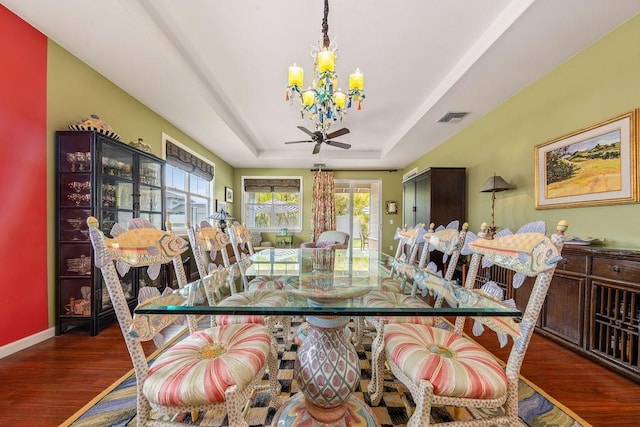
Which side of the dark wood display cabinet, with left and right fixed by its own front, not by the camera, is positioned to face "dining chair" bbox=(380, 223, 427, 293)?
front

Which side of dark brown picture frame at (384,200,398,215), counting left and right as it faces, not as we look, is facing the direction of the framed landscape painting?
front

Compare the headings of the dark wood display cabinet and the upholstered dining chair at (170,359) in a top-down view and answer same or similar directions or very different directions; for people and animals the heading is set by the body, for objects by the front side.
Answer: same or similar directions

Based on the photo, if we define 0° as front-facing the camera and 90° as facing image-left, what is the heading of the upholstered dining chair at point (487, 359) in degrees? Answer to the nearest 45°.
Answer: approximately 45°

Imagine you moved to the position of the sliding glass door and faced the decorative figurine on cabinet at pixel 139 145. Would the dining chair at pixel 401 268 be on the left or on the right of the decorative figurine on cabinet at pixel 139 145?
left

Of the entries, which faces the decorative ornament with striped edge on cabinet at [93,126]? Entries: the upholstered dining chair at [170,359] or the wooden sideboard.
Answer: the wooden sideboard

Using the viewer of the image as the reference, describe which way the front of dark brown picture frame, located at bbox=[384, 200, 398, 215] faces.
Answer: facing the viewer

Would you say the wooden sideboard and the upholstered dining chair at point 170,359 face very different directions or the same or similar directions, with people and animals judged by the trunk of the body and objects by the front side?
very different directions

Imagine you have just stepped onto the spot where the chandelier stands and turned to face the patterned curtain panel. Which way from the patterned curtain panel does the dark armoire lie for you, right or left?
right

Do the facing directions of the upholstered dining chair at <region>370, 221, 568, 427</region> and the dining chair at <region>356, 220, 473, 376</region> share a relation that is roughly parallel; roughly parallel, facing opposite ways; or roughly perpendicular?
roughly parallel

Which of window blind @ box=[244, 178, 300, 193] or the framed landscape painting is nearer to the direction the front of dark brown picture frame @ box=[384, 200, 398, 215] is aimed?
the framed landscape painting

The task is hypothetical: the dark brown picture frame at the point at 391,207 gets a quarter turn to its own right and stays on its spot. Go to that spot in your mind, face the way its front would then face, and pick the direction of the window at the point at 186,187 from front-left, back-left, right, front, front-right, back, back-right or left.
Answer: front-left

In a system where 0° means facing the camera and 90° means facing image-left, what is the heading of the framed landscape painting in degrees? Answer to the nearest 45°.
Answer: approximately 45°

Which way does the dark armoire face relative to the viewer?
to the viewer's left

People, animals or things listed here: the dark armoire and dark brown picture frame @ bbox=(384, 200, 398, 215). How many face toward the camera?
1

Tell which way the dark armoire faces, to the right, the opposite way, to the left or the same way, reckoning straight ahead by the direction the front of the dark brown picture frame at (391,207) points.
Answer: to the right

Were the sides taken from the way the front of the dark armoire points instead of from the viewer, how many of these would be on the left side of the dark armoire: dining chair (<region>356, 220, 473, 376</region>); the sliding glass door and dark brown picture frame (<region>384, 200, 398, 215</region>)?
1

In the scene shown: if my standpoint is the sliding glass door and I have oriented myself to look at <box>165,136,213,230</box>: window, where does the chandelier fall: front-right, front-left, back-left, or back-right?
front-left

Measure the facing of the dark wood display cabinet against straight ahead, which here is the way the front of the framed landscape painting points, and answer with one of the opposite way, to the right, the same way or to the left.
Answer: the opposite way
